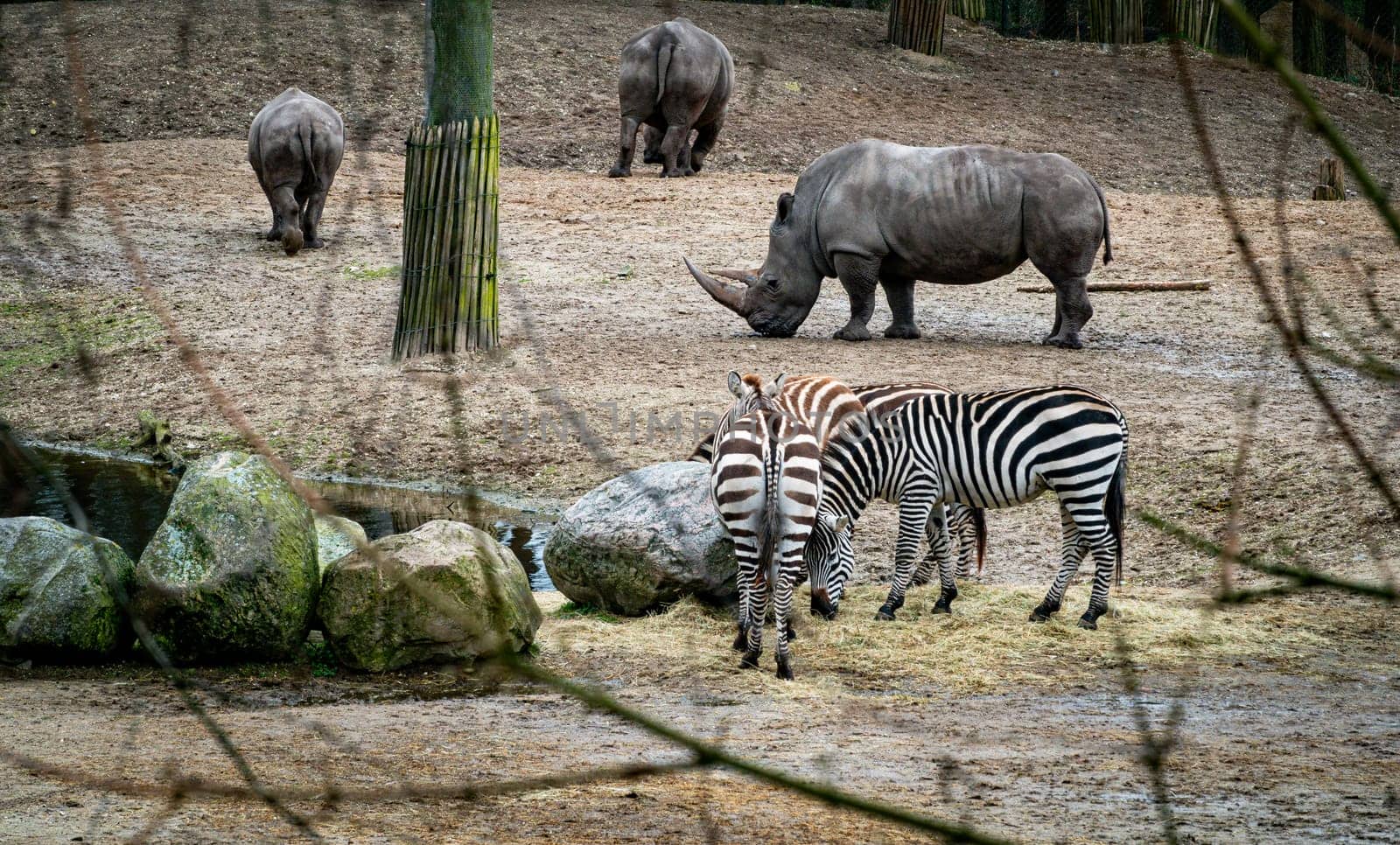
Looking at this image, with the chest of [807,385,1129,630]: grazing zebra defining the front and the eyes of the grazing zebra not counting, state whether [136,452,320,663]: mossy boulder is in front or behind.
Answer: in front

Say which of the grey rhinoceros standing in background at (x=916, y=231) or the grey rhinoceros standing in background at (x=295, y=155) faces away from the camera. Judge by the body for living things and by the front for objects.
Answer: the grey rhinoceros standing in background at (x=295, y=155)

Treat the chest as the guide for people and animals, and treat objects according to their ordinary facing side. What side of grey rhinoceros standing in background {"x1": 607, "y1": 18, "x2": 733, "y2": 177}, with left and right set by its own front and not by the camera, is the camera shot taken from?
back

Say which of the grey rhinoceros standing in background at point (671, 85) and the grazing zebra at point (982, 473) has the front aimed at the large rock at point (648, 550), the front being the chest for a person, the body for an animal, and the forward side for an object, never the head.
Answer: the grazing zebra

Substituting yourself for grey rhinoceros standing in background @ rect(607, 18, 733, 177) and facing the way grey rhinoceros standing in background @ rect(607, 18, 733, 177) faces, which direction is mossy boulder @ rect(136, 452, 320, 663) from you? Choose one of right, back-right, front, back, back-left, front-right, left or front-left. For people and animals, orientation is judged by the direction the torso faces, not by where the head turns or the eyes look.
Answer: back

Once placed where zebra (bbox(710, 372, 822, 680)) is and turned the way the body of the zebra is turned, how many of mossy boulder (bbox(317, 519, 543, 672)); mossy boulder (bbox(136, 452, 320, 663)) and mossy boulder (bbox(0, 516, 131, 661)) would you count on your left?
3

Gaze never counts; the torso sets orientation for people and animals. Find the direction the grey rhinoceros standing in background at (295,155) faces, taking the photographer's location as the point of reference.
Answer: facing away from the viewer

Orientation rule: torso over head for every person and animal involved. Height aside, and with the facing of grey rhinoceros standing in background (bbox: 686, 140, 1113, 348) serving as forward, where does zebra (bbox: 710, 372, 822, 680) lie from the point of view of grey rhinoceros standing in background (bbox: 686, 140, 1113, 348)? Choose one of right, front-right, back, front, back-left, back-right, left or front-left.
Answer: left

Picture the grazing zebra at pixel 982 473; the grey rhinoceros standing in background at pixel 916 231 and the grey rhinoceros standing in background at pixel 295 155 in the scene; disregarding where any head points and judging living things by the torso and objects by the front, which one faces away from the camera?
the grey rhinoceros standing in background at pixel 295 155

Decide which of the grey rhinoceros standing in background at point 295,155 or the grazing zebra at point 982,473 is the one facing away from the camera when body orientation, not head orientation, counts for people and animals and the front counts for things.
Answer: the grey rhinoceros standing in background

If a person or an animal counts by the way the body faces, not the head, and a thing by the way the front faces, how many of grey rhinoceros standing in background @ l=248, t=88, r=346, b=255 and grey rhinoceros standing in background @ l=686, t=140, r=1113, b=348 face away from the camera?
1

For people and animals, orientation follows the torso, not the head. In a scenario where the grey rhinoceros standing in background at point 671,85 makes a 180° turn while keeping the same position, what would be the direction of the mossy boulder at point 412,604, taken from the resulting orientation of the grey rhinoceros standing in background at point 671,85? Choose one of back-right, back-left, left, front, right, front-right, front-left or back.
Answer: front

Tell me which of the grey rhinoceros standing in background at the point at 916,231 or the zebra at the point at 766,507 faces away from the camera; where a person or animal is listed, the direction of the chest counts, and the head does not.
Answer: the zebra

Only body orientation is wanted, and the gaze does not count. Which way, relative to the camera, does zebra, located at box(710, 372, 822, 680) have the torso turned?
away from the camera

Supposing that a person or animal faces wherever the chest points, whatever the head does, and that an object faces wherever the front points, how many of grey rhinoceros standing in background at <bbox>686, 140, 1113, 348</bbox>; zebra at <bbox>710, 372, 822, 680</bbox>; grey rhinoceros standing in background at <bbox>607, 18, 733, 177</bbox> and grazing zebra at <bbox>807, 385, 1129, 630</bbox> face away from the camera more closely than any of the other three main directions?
2

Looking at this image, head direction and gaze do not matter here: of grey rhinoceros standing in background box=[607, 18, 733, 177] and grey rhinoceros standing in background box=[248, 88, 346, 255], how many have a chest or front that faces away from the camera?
2

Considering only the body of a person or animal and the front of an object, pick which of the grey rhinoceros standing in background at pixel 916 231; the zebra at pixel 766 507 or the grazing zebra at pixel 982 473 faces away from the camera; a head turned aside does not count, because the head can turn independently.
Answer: the zebra

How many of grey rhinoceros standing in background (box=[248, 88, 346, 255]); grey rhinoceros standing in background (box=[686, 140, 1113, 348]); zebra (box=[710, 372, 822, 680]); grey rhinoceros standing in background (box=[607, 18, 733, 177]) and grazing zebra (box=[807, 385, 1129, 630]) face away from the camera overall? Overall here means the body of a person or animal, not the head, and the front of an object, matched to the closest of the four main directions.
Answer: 3

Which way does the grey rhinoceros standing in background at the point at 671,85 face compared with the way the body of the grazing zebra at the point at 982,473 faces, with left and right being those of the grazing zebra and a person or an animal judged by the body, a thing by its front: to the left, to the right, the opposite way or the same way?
to the right

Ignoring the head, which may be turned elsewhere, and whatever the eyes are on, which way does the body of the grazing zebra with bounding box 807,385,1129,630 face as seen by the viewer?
to the viewer's left
